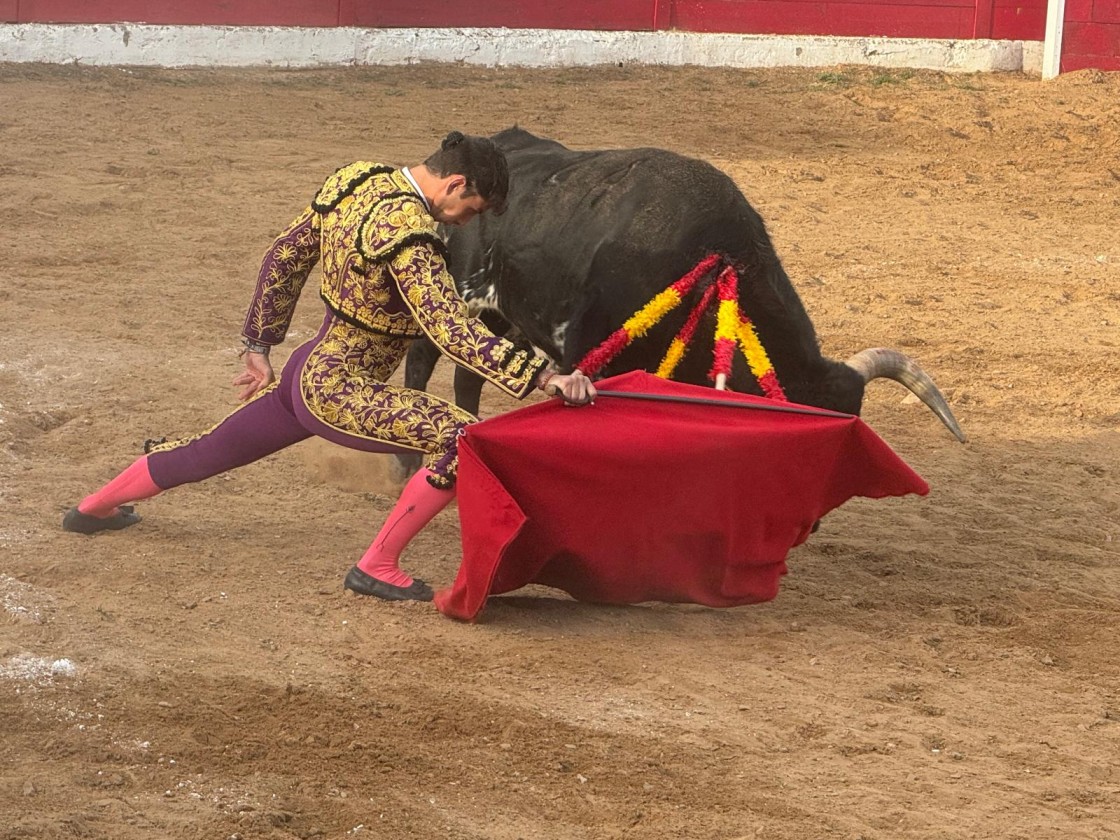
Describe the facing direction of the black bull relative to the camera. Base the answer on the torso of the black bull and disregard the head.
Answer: to the viewer's right
